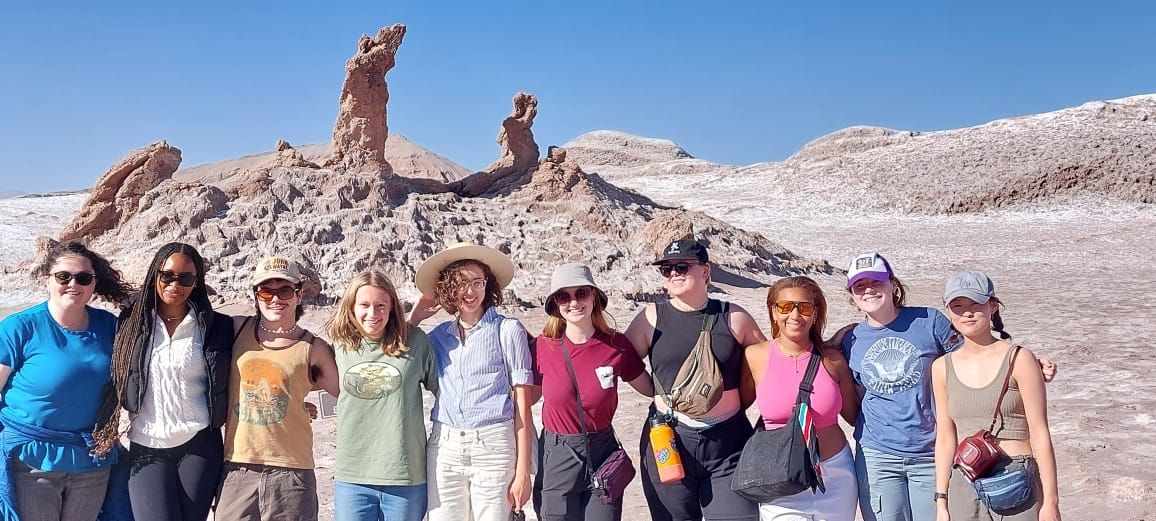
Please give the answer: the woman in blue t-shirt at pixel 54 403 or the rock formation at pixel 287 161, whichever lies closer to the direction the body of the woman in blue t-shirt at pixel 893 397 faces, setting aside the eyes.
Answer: the woman in blue t-shirt

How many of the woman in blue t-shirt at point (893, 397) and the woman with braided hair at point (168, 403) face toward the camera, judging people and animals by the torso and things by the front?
2

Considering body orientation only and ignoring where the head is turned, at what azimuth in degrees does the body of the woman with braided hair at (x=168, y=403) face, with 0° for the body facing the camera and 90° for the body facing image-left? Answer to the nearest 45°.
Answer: approximately 0°

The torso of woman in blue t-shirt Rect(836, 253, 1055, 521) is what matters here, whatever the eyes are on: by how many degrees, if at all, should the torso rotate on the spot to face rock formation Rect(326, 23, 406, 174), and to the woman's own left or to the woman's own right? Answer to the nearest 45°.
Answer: approximately 135° to the woman's own right

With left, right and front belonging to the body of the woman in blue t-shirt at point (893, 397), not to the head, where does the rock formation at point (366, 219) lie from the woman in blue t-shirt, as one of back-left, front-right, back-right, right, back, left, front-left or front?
back-right

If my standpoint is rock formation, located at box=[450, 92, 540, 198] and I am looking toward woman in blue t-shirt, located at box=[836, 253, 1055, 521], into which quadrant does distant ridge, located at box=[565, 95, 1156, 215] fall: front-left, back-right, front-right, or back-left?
back-left

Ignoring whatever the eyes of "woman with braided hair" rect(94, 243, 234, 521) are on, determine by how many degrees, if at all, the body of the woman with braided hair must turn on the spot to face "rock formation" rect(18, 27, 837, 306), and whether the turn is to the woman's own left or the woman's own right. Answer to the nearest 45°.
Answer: approximately 180°

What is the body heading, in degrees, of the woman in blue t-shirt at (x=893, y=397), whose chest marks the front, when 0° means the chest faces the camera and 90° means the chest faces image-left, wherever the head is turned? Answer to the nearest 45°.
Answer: approximately 0°

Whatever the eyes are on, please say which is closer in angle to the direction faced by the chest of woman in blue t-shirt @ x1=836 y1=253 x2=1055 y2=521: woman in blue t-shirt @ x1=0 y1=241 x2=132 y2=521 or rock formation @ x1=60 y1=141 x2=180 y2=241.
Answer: the woman in blue t-shirt

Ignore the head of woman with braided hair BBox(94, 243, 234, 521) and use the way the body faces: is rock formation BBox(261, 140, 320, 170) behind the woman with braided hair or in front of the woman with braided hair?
behind
